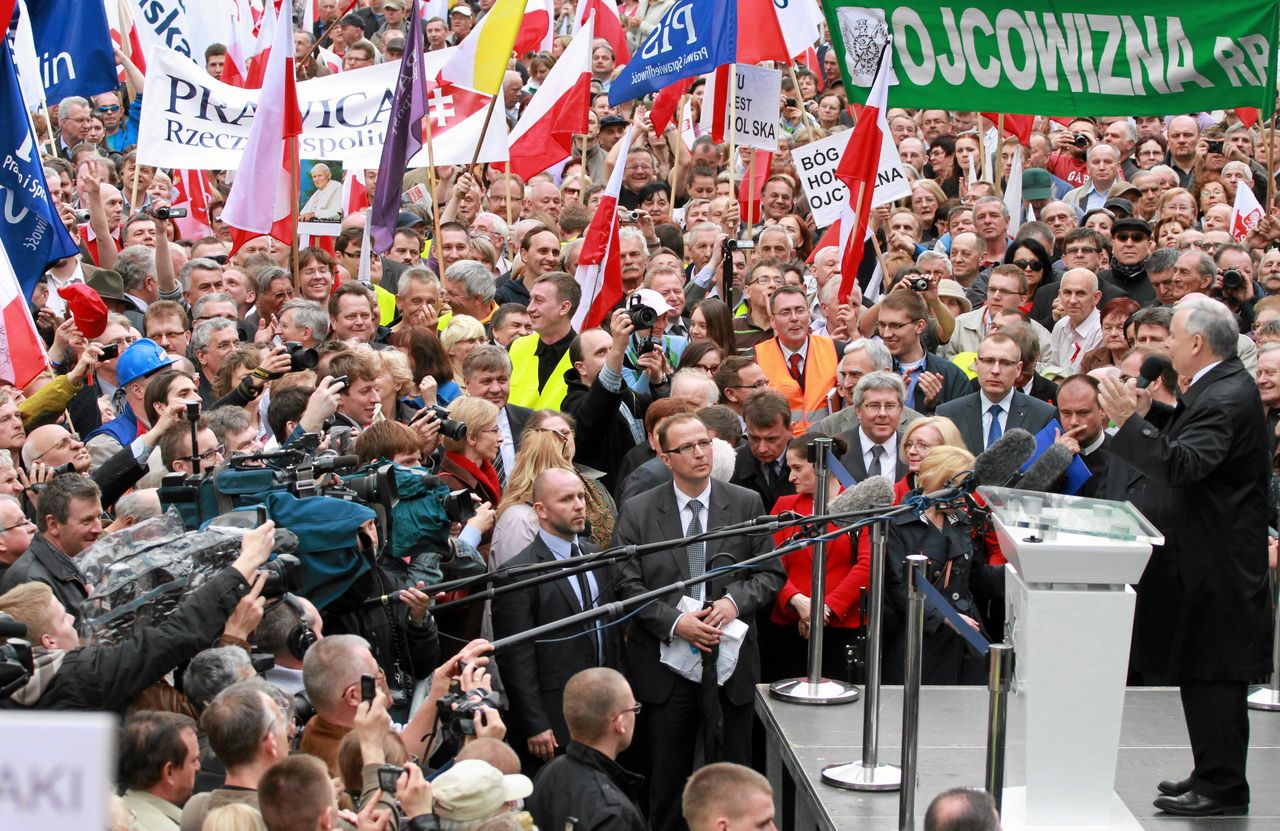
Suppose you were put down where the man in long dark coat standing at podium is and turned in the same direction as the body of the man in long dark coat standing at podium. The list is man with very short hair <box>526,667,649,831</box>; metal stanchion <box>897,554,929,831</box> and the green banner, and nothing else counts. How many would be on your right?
1

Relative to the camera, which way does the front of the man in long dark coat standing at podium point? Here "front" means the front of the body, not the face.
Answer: to the viewer's left

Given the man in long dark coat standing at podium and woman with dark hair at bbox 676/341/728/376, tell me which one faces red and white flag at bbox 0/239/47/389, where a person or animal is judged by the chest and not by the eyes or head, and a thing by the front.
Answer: the man in long dark coat standing at podium

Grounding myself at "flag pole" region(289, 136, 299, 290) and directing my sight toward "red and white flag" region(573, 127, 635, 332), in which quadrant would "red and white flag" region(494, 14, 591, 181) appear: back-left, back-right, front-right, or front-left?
front-left

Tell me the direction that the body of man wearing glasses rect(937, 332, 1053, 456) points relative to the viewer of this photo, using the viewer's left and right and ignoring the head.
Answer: facing the viewer

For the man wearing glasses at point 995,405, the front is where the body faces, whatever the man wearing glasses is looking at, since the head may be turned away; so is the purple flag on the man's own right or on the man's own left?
on the man's own right

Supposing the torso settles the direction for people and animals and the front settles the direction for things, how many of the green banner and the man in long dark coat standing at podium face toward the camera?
1

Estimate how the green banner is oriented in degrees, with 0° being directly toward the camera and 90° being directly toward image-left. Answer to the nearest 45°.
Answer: approximately 0°

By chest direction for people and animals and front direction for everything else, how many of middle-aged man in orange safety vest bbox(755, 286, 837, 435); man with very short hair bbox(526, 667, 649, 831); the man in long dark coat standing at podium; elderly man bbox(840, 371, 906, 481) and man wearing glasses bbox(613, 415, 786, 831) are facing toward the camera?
3

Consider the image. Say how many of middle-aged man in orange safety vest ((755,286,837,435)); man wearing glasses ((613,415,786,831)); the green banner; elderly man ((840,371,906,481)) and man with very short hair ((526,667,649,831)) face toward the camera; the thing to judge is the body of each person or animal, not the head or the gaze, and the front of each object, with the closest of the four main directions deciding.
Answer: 4

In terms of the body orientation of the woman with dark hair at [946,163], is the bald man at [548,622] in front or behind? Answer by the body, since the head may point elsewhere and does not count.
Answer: in front

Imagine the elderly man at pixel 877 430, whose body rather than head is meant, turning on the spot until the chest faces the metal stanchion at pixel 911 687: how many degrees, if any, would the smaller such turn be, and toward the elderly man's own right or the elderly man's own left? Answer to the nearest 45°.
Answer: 0° — they already face it

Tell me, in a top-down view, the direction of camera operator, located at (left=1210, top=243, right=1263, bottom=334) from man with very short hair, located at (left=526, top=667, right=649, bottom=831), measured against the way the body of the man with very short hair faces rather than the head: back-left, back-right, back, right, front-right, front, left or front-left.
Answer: front

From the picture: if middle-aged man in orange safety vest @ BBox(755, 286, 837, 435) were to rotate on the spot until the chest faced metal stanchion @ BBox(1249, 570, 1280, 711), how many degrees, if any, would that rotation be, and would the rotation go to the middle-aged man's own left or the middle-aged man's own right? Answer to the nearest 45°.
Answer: approximately 45° to the middle-aged man's own left

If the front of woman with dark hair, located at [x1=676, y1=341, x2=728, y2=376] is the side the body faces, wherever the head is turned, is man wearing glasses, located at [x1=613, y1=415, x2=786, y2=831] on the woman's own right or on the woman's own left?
on the woman's own right

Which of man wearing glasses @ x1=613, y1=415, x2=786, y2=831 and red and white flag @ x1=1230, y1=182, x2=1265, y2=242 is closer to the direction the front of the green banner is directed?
the man wearing glasses

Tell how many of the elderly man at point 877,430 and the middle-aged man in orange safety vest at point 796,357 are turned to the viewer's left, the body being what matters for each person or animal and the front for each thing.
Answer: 0
